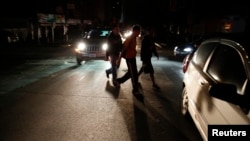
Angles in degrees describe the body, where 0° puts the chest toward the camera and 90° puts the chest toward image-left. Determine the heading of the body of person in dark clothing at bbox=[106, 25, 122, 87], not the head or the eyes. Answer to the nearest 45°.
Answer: approximately 315°

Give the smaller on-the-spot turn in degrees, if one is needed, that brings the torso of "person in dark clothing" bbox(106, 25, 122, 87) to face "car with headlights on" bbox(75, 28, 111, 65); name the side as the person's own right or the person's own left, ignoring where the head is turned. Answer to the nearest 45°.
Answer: approximately 135° to the person's own left

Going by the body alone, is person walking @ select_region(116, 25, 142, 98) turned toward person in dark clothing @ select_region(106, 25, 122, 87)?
no

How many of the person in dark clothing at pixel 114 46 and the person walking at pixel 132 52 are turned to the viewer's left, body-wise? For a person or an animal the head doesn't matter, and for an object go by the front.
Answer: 0

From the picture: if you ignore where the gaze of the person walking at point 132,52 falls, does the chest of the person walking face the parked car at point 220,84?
no

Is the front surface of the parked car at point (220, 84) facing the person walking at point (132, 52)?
no

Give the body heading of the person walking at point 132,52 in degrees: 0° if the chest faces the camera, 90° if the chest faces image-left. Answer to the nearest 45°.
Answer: approximately 270°

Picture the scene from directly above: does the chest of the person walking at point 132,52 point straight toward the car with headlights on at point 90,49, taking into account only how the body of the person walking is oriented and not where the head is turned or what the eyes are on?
no
